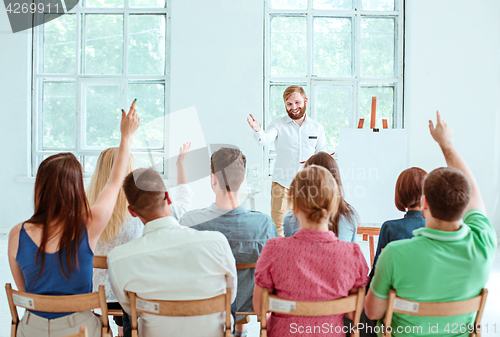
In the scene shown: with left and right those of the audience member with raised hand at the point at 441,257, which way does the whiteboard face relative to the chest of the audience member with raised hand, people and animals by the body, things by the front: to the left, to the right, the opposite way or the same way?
the opposite way

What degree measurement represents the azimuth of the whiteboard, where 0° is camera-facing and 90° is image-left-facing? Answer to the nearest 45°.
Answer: approximately 0°

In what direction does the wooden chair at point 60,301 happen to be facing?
away from the camera

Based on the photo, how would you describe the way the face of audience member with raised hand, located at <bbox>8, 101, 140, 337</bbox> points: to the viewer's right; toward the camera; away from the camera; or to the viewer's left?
away from the camera

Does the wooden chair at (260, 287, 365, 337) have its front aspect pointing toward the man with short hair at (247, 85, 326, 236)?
yes

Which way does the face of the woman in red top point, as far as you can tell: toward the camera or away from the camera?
away from the camera

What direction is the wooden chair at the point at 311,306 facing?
away from the camera

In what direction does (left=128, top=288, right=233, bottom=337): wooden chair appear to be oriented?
away from the camera

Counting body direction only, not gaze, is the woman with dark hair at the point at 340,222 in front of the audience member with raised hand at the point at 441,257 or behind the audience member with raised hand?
in front

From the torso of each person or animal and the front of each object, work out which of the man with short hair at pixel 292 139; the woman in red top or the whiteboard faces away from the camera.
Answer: the woman in red top

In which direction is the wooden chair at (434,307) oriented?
away from the camera
